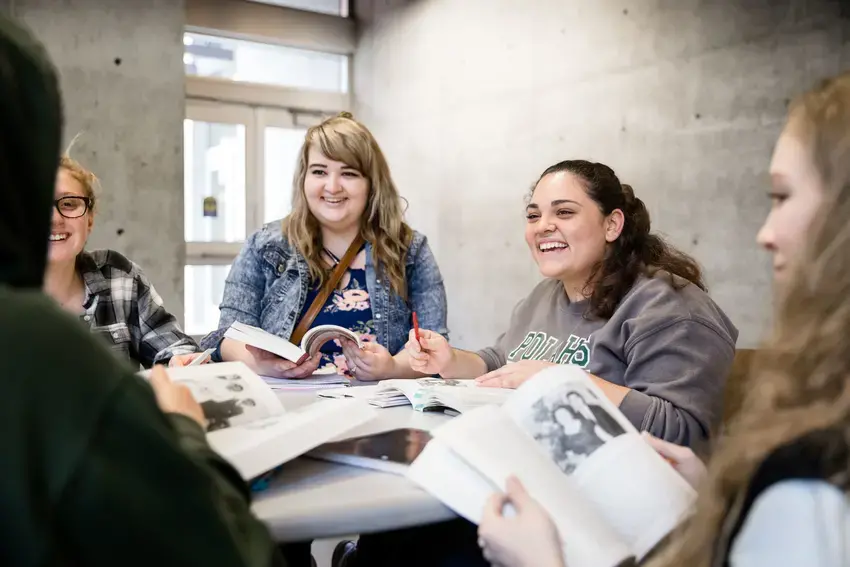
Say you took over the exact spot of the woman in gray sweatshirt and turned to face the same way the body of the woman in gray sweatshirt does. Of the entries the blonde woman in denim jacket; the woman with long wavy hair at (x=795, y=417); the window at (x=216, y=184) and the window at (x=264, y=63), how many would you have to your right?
3

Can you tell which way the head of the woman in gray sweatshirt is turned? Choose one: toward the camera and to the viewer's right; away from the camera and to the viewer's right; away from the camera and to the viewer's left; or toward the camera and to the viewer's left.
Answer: toward the camera and to the viewer's left

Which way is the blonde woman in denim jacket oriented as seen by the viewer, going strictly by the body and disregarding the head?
toward the camera

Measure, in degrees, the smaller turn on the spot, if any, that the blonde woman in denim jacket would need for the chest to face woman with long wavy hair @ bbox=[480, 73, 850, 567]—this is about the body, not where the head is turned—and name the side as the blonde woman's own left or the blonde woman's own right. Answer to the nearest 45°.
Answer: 0° — they already face them

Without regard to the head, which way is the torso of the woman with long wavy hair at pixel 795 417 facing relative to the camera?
to the viewer's left

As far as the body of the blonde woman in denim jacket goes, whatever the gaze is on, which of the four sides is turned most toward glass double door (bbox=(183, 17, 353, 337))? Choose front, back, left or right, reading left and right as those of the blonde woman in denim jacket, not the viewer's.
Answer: back

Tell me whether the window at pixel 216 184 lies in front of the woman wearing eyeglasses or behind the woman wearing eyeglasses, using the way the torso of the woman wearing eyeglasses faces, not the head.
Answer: behind

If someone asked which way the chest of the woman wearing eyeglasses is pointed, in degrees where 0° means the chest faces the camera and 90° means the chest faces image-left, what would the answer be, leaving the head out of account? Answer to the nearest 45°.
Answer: approximately 0°

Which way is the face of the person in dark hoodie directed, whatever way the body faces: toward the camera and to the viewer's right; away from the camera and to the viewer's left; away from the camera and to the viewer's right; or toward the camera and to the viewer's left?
away from the camera and to the viewer's right

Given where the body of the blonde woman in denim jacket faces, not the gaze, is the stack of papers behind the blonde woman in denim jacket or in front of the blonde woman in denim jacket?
in front

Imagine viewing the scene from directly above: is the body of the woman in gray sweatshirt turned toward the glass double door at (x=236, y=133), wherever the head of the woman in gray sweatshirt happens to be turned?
no

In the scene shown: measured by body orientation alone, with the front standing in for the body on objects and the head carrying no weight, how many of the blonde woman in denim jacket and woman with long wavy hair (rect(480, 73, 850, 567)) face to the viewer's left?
1

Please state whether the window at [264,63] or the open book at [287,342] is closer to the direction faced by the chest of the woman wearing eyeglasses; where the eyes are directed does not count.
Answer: the open book

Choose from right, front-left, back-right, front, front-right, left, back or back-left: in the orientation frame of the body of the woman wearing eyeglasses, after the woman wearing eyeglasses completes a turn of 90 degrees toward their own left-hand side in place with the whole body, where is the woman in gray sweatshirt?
front-right

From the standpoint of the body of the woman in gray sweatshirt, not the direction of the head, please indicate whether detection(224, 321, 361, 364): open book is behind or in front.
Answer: in front
